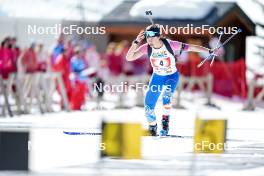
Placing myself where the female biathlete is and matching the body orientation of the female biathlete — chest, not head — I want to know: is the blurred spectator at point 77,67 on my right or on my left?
on my right

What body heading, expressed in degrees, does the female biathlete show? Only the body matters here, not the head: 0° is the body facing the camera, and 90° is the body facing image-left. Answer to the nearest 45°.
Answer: approximately 45°

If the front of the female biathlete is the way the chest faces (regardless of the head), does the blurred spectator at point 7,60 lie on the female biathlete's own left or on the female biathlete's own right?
on the female biathlete's own right

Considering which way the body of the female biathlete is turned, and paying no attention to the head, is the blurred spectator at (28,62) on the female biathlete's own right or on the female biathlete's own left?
on the female biathlete's own right
